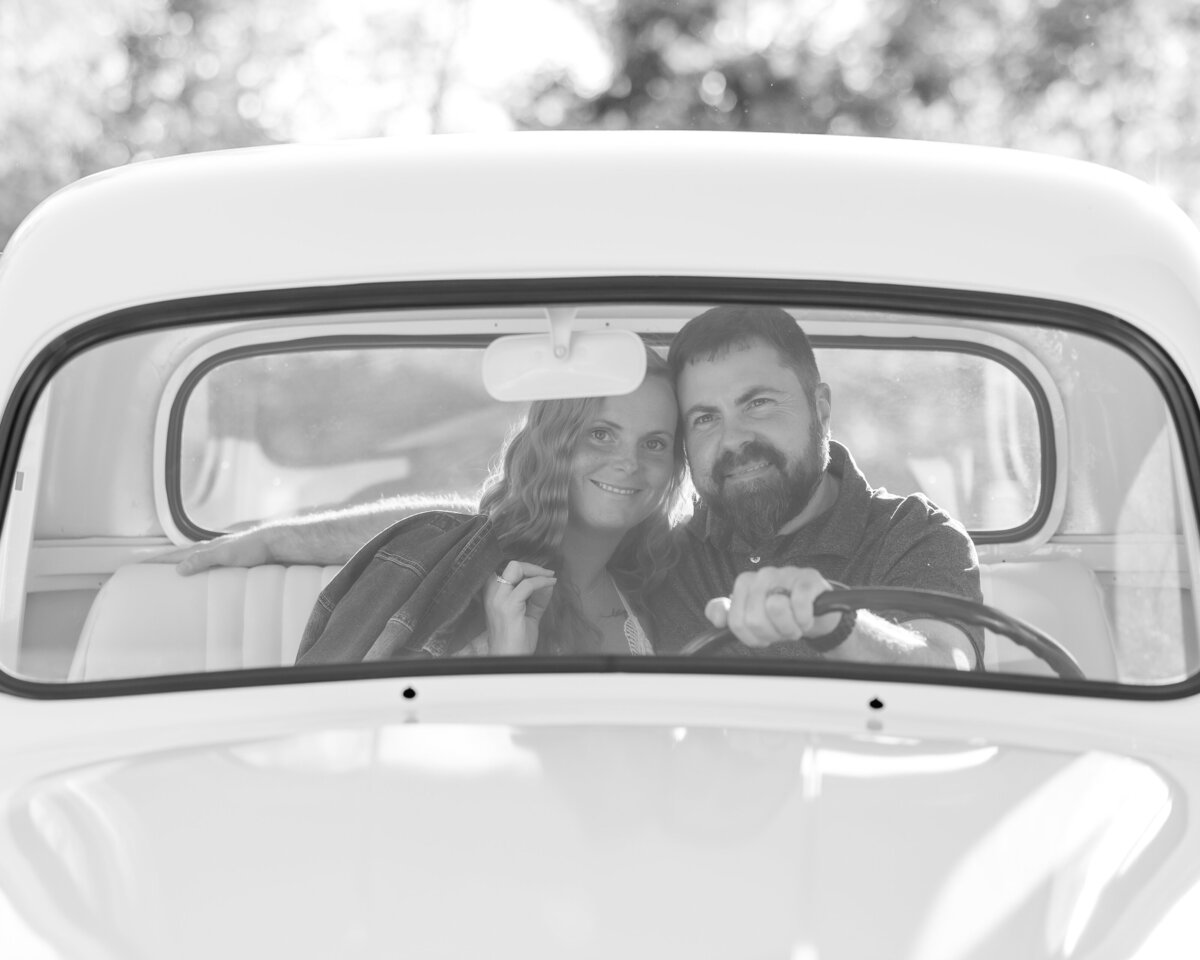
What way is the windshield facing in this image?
toward the camera
